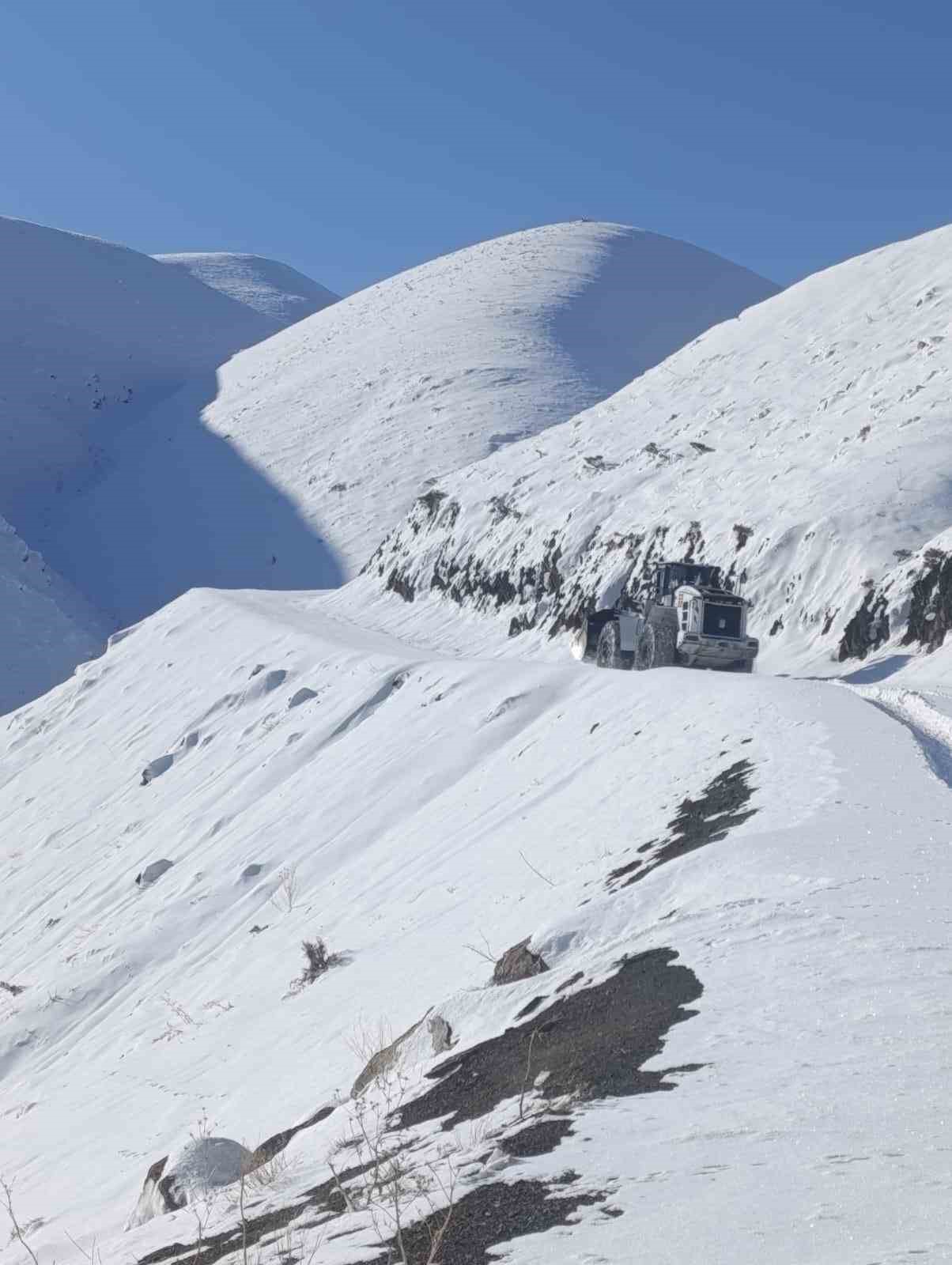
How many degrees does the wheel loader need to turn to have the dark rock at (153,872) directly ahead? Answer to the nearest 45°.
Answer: approximately 45° to its left

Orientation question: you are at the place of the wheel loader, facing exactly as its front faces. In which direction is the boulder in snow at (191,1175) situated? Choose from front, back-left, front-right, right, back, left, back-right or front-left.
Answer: back-left

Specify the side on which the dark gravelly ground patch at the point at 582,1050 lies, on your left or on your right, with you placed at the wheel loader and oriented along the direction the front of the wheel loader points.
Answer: on your left

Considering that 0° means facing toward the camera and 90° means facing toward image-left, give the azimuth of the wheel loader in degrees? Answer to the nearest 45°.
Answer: approximately 135°

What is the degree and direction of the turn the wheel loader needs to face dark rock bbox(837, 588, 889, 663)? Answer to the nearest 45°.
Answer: approximately 135° to its right

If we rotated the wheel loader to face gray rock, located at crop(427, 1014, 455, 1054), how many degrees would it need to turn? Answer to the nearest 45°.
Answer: approximately 135° to its left

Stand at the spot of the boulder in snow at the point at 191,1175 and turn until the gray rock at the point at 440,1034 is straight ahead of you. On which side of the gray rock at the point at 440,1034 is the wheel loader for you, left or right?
left

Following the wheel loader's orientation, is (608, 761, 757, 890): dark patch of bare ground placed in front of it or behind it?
behind
